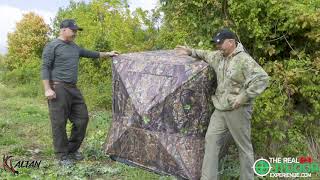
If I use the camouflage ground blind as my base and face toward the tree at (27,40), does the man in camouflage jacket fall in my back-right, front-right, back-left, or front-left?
back-right

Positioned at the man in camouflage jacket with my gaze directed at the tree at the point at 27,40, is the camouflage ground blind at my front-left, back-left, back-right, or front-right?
front-left

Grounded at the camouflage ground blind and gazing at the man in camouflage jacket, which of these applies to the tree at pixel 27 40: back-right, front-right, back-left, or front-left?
back-left

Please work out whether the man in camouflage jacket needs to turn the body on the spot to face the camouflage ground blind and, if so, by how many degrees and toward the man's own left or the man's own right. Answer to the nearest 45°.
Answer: approximately 45° to the man's own right

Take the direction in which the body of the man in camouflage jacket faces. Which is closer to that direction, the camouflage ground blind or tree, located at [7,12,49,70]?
the camouflage ground blind

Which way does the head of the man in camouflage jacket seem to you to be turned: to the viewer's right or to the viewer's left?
to the viewer's left

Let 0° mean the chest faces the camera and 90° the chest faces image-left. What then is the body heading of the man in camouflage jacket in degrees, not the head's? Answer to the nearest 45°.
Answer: approximately 45°

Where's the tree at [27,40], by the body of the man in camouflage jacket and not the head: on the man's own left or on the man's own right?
on the man's own right
